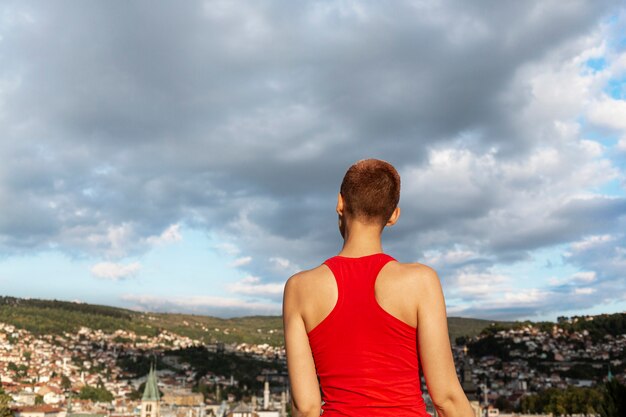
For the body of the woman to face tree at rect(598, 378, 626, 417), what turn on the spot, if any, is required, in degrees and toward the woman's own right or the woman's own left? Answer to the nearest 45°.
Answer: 0° — they already face it

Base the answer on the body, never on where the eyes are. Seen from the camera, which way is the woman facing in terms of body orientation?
away from the camera
